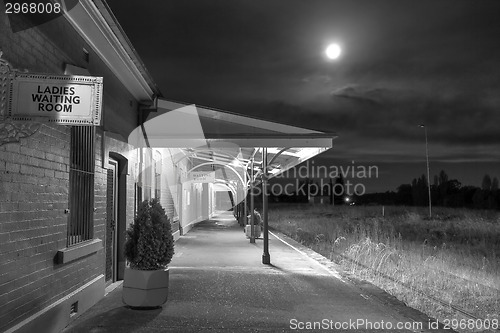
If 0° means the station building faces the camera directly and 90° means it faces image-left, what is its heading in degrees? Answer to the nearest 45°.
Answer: approximately 270°
